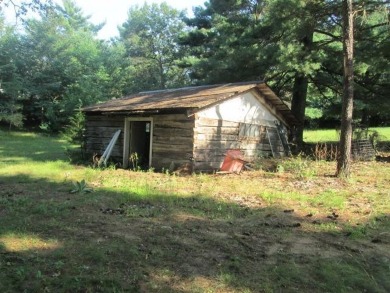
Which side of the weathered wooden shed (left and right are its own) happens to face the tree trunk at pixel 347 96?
left

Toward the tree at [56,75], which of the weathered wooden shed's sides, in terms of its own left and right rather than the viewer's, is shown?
right

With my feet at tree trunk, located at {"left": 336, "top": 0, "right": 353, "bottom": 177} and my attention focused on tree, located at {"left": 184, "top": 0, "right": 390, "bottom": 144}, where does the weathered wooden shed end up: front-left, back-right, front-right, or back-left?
front-left

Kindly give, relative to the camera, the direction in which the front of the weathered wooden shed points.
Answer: facing the viewer and to the left of the viewer

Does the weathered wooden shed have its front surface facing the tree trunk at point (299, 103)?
no

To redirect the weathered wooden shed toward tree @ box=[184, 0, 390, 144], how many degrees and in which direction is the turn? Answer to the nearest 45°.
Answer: approximately 180°

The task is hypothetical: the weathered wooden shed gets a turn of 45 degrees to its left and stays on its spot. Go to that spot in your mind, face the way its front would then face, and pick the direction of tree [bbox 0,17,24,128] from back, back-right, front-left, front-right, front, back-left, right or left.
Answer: back-right
